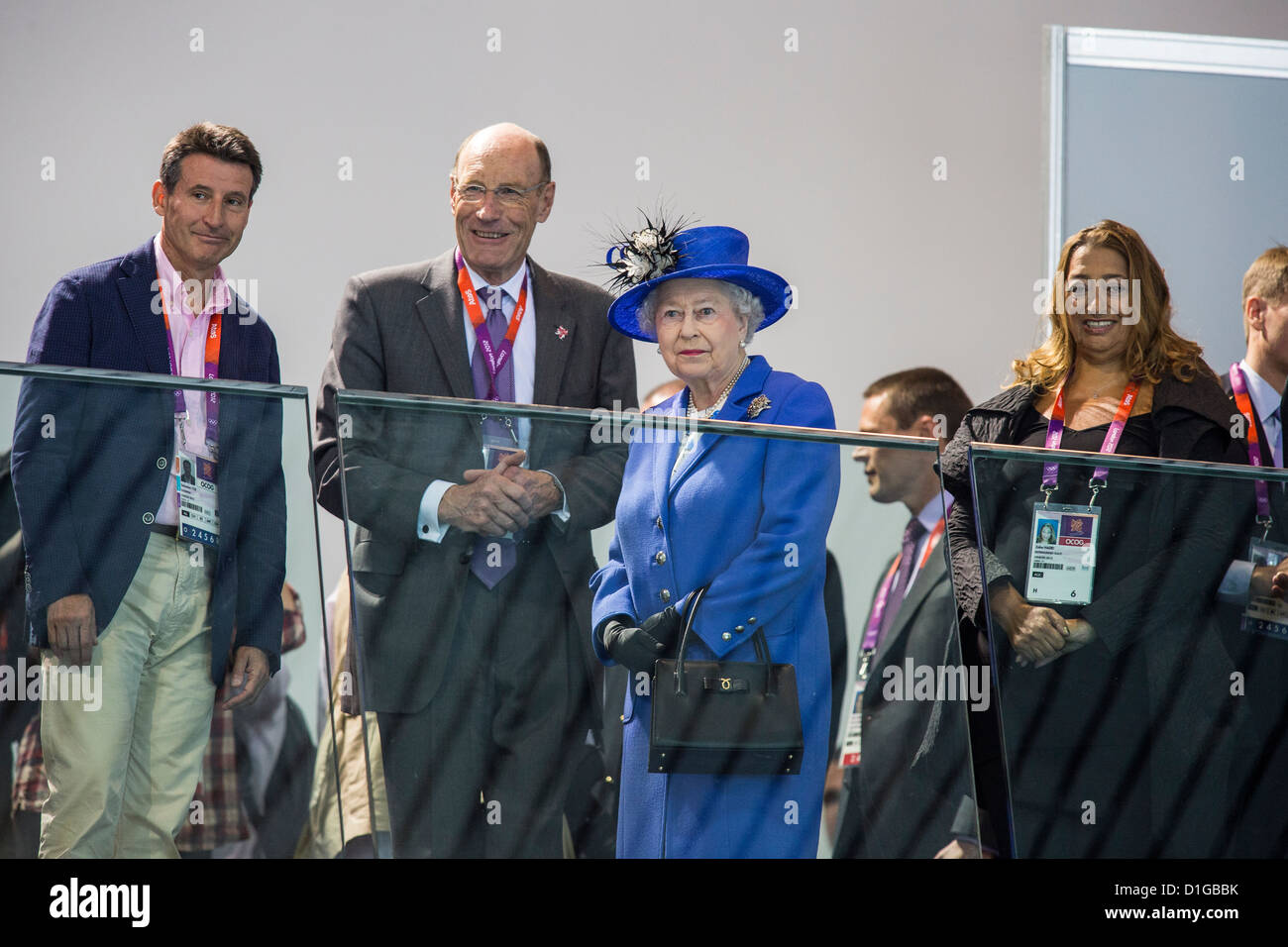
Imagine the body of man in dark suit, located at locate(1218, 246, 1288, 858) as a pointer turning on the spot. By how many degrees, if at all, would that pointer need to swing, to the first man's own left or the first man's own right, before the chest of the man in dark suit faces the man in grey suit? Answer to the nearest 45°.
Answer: approximately 90° to the first man's own right

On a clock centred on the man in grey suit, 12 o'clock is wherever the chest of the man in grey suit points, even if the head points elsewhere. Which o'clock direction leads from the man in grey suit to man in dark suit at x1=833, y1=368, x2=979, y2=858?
The man in dark suit is roughly at 9 o'clock from the man in grey suit.

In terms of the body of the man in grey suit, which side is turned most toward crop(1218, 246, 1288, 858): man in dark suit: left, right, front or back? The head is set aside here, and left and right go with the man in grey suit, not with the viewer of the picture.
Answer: left

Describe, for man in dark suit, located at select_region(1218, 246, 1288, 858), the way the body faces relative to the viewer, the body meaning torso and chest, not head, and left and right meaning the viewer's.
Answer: facing the viewer and to the right of the viewer

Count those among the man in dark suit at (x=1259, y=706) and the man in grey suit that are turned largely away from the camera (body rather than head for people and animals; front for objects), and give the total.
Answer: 0

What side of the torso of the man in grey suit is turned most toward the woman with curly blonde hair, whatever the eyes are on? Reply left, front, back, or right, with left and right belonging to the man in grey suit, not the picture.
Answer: left

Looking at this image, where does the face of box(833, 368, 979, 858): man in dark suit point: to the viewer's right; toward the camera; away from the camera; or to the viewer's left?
to the viewer's left
